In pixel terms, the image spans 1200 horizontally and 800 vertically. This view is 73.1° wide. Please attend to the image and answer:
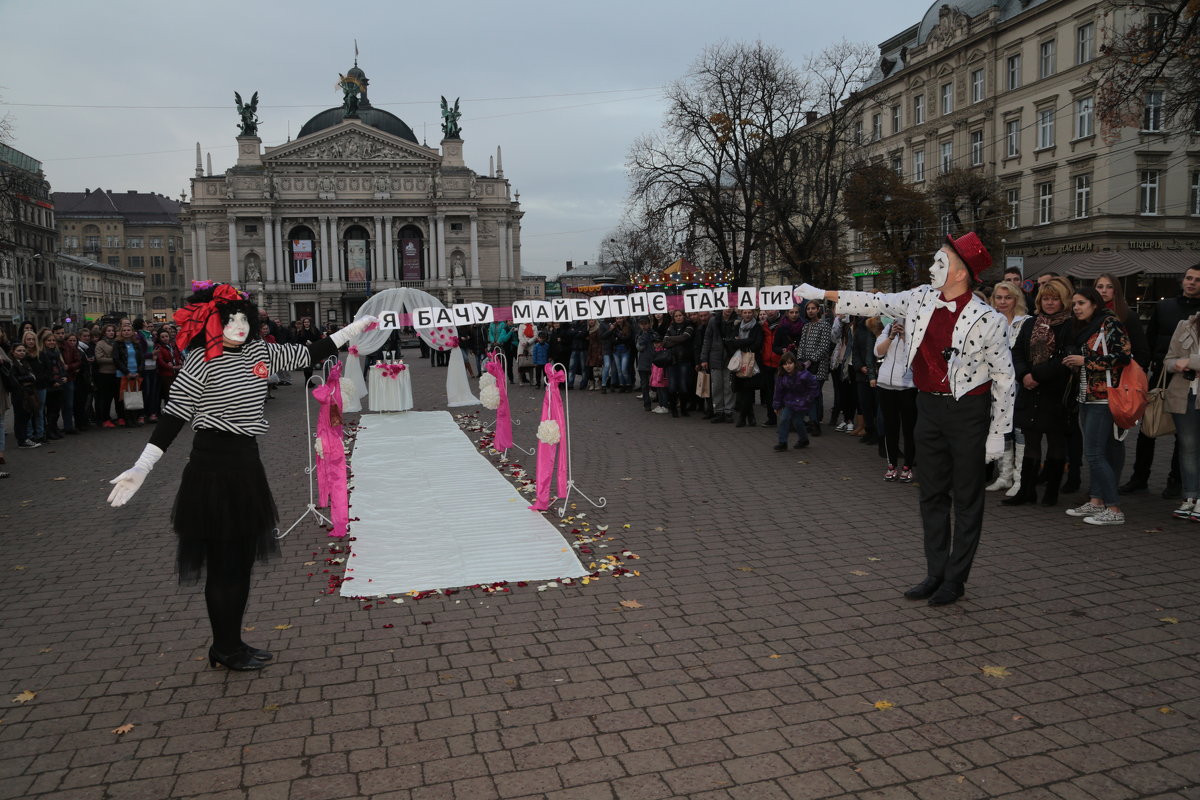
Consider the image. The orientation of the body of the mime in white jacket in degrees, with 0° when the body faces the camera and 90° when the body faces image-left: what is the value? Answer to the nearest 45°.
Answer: approximately 45°

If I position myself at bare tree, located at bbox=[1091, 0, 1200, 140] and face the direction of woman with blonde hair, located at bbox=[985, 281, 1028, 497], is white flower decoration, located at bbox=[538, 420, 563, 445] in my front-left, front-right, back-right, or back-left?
front-right

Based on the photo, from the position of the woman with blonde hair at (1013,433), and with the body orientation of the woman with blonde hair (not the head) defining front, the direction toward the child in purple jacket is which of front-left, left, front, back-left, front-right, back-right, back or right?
right

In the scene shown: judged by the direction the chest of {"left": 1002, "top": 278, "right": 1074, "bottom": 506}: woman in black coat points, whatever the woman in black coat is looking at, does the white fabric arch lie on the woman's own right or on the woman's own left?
on the woman's own right

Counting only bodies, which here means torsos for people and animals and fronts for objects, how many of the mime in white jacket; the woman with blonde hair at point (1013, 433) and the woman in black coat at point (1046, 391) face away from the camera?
0

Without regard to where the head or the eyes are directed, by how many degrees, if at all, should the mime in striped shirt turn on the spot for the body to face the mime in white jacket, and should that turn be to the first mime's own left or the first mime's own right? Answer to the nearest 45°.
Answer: approximately 45° to the first mime's own left

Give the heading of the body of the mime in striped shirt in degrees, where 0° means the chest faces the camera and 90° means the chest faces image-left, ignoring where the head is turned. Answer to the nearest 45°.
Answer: approximately 315°

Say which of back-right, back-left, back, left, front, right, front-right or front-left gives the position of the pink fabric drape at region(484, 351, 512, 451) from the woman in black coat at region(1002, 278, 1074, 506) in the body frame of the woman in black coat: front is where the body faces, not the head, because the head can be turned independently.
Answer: front-right

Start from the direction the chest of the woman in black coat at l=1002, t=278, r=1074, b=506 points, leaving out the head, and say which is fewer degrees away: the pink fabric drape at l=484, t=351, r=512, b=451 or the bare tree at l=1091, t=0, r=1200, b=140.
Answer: the pink fabric drape

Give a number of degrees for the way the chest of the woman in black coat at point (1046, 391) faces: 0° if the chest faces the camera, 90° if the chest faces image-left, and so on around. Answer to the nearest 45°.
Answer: approximately 45°

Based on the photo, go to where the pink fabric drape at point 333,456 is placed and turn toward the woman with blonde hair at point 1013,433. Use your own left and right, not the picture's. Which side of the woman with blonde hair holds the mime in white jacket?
right

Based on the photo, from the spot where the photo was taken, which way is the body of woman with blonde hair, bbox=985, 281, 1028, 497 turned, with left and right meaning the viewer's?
facing the viewer and to the left of the viewer

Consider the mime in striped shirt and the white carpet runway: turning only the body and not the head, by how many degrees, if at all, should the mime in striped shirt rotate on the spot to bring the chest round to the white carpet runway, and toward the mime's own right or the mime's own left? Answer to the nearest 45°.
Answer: approximately 90° to the mime's own left

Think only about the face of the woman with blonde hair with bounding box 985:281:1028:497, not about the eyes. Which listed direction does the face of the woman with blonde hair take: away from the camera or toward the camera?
toward the camera
